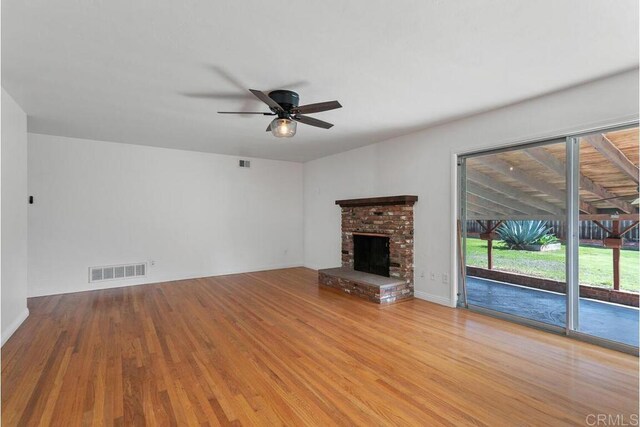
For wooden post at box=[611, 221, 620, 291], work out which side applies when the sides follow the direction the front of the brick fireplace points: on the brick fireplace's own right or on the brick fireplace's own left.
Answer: on the brick fireplace's own left

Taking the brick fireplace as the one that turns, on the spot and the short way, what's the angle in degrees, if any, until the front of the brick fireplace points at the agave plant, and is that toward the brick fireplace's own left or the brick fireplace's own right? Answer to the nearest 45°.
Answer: approximately 180°

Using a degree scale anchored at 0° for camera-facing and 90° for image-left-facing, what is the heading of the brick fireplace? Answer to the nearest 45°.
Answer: approximately 45°

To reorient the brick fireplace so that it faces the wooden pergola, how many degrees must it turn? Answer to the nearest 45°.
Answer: approximately 90° to its left

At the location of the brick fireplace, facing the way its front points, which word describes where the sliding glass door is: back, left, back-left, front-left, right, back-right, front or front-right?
left
